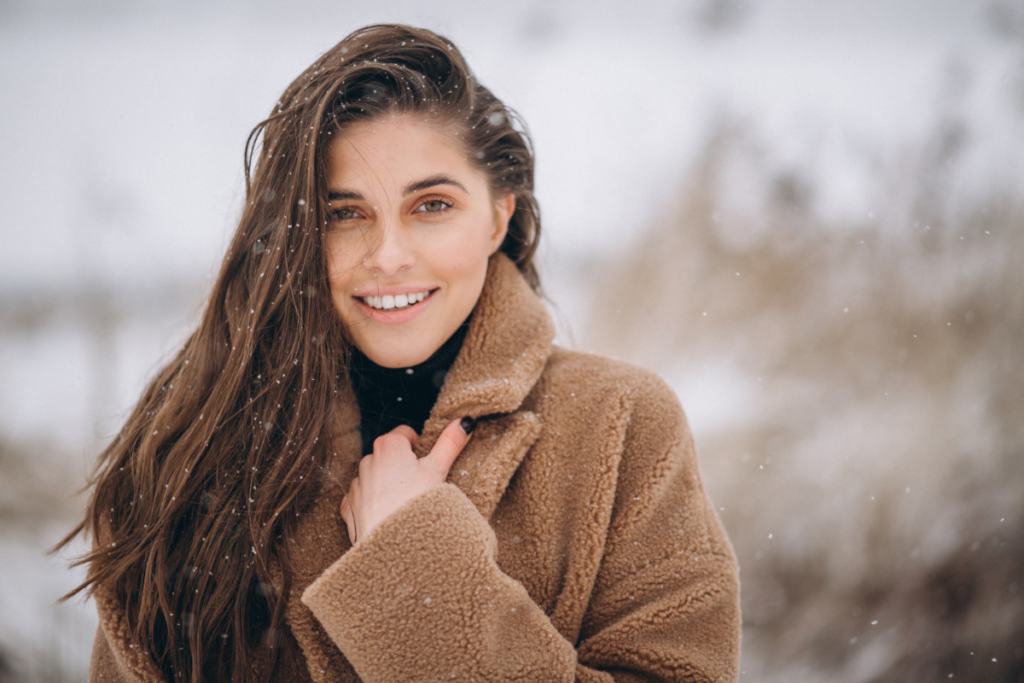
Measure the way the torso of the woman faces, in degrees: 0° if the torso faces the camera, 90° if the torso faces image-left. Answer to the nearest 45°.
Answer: approximately 0°
